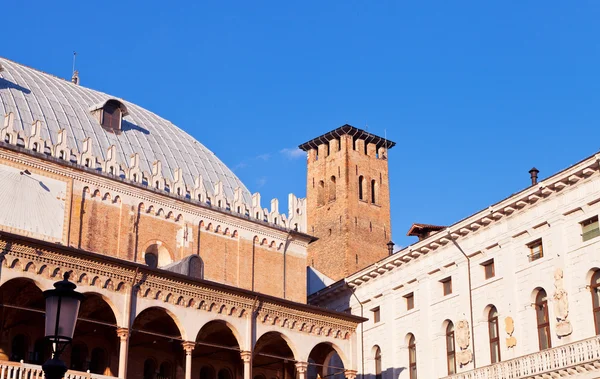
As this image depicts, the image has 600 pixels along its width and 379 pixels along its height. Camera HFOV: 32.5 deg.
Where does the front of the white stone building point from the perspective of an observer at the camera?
facing the viewer and to the left of the viewer

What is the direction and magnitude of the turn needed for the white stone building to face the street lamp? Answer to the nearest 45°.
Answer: approximately 45° to its left
